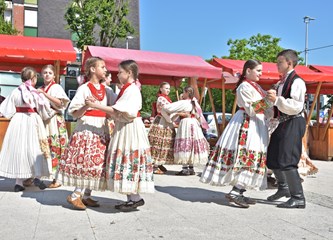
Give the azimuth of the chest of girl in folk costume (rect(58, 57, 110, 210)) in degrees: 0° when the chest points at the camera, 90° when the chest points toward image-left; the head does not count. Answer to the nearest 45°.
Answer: approximately 315°

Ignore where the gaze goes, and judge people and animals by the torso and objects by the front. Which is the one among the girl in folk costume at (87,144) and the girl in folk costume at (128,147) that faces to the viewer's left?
the girl in folk costume at (128,147)

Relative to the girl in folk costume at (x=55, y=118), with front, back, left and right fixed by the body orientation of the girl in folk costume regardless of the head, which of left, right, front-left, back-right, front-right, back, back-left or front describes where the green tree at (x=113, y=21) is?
back-right

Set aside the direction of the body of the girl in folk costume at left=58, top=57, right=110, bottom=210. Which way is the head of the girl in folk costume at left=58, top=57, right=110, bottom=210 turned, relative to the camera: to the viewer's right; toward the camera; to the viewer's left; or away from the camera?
to the viewer's right

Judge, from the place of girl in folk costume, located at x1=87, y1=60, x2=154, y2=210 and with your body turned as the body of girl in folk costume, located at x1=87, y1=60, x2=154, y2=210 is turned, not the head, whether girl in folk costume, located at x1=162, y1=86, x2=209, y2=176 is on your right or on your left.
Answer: on your right

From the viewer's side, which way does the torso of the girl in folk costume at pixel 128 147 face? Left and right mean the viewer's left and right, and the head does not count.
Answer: facing to the left of the viewer

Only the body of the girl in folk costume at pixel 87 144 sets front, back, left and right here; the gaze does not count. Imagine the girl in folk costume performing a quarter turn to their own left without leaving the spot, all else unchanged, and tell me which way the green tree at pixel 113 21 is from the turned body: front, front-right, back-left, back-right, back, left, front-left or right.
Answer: front-left

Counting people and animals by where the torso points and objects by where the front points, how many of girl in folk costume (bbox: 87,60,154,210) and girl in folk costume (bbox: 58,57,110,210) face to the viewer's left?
1

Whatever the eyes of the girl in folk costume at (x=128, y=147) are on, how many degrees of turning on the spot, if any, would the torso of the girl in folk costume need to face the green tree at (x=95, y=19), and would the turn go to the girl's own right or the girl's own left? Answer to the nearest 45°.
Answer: approximately 90° to the girl's own right

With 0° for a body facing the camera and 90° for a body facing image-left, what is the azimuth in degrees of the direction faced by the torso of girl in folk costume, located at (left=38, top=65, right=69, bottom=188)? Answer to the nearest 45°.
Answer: approximately 45°

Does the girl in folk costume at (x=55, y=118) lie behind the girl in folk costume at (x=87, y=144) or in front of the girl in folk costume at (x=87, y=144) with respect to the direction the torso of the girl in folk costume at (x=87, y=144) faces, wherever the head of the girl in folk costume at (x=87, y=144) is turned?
behind

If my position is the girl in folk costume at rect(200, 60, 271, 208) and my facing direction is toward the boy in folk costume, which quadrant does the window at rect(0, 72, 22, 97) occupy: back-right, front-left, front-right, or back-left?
back-left

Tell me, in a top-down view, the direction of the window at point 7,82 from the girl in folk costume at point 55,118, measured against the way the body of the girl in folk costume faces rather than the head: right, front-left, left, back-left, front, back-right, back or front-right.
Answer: back-right
